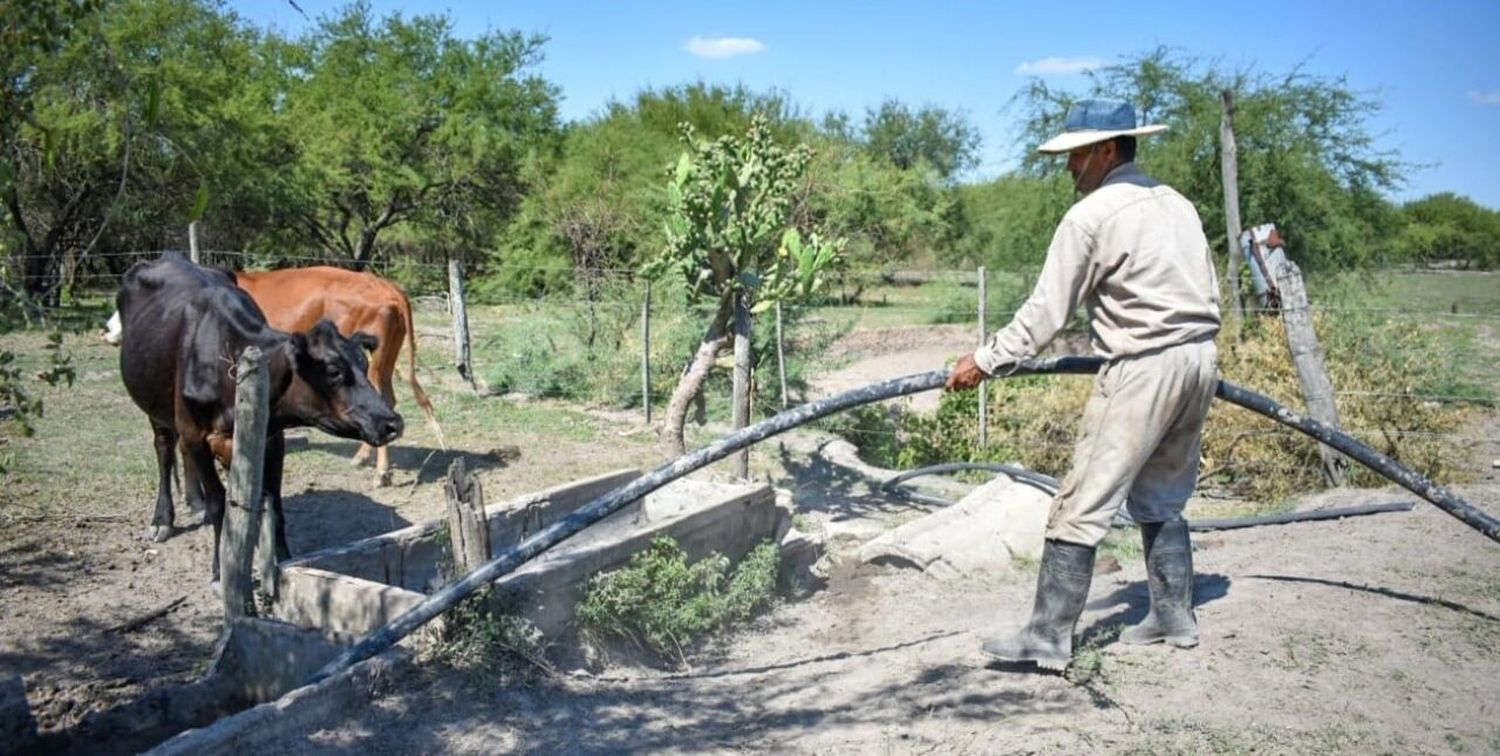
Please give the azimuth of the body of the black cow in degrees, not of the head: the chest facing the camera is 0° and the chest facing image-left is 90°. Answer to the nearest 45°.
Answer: approximately 315°

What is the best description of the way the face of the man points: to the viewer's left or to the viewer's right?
to the viewer's left

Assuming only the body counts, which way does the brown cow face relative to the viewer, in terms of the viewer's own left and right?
facing to the left of the viewer

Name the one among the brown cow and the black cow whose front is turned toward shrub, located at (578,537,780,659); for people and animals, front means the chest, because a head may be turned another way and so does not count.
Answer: the black cow

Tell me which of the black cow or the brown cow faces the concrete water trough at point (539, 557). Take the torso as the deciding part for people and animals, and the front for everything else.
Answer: the black cow

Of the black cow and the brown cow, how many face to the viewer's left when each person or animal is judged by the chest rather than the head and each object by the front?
1

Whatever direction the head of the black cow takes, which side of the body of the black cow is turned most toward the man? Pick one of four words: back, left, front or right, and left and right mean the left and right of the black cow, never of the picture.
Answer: front

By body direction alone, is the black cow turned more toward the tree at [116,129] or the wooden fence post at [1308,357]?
the wooden fence post

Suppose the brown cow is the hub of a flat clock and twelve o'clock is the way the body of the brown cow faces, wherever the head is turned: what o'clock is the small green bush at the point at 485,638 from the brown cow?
The small green bush is roughly at 9 o'clock from the brown cow.

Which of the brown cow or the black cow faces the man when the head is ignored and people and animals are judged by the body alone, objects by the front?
the black cow

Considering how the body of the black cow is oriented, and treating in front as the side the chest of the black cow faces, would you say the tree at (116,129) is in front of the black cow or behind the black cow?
behind

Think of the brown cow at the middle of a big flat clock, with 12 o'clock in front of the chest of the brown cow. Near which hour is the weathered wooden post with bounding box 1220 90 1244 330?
The weathered wooden post is roughly at 6 o'clock from the brown cow.

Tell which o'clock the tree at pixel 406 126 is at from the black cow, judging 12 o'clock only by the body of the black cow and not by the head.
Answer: The tree is roughly at 8 o'clock from the black cow.

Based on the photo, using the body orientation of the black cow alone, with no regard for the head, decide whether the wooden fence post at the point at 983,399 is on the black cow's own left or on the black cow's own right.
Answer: on the black cow's own left
